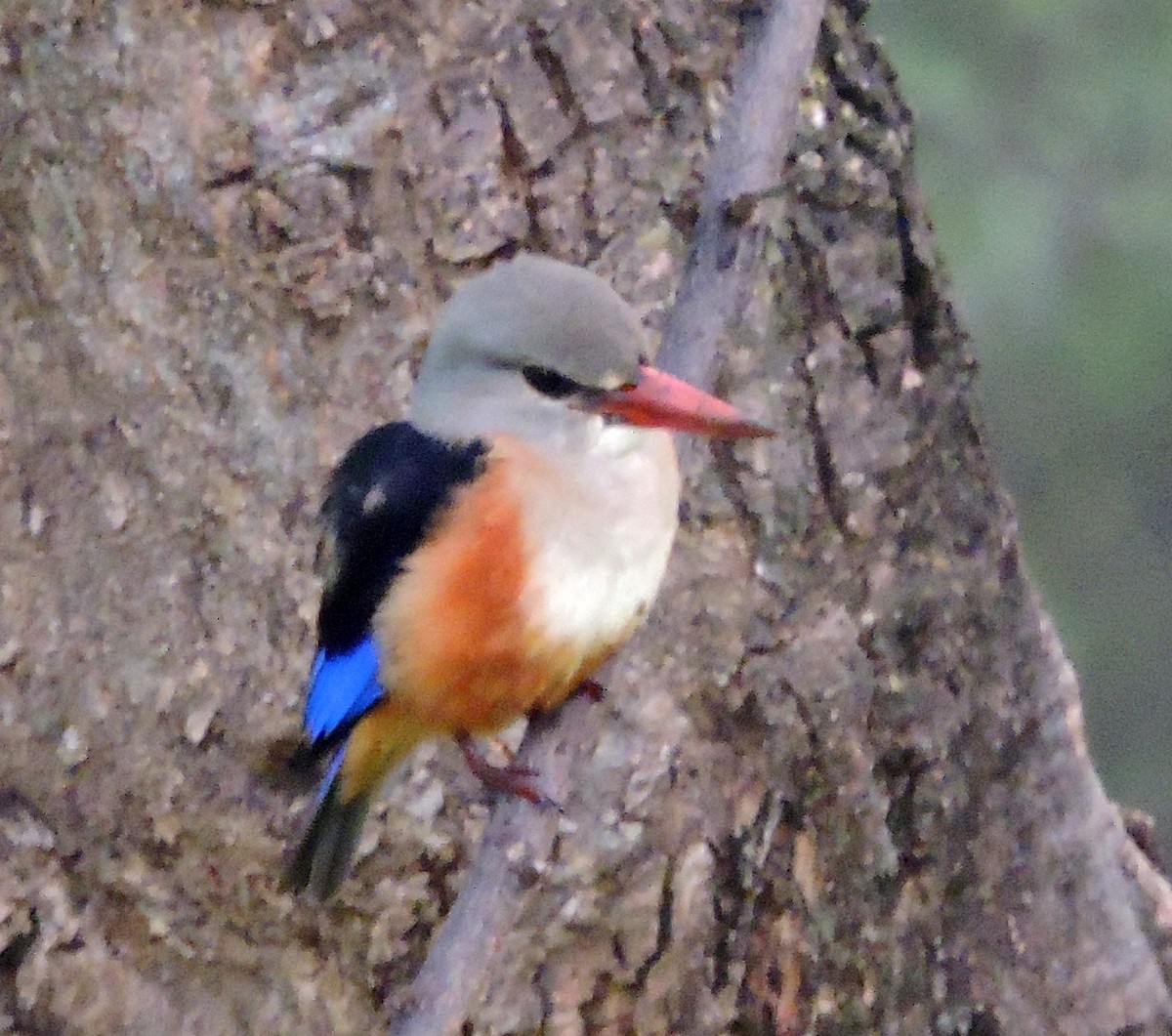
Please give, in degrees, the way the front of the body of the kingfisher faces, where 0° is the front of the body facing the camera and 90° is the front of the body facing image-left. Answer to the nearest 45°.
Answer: approximately 315°
